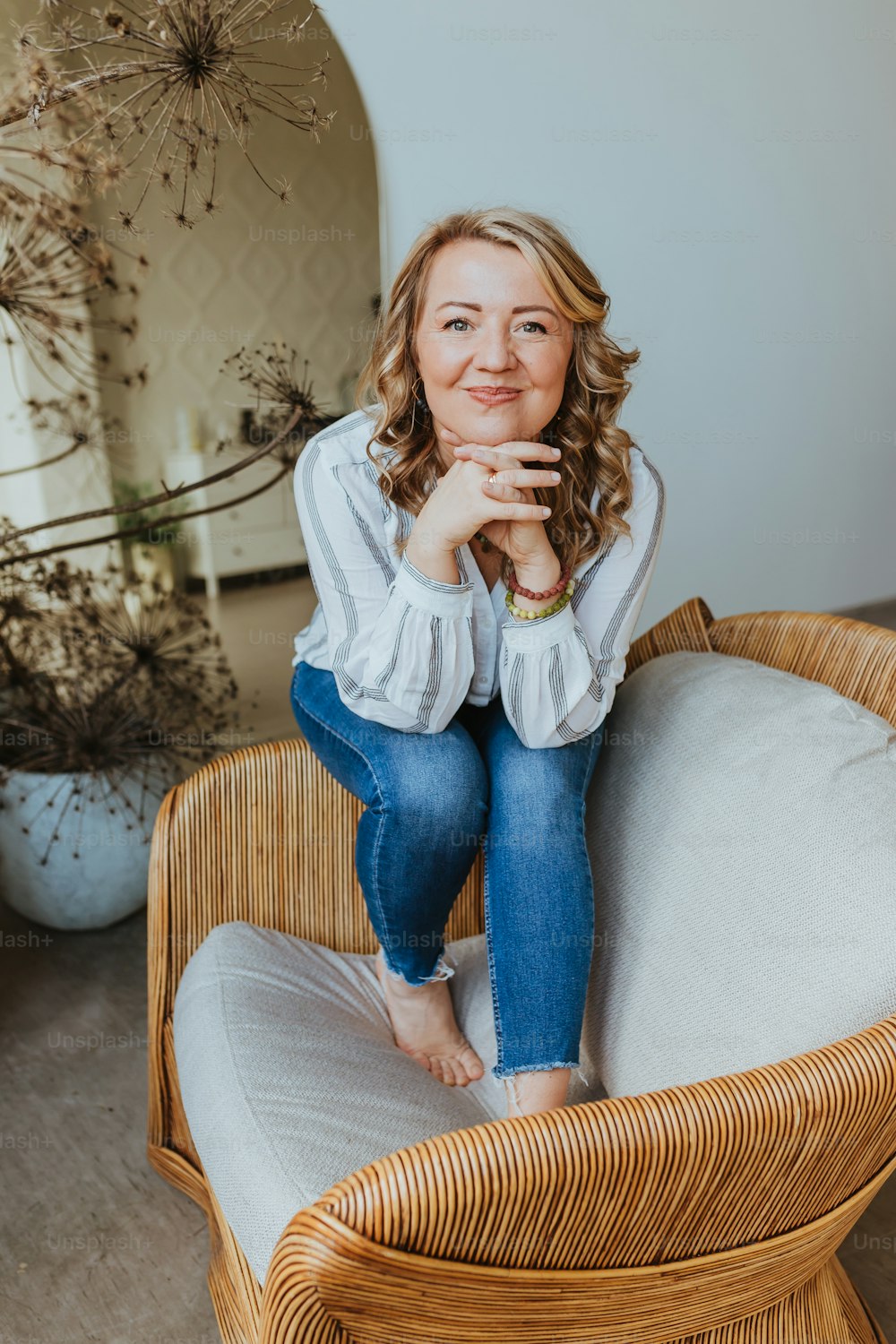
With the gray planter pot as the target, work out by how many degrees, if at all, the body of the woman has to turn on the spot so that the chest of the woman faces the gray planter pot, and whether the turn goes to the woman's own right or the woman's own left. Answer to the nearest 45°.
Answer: approximately 135° to the woman's own right

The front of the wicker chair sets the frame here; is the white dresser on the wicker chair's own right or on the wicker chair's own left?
on the wicker chair's own right

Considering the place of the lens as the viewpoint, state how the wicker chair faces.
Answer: facing the viewer and to the left of the viewer

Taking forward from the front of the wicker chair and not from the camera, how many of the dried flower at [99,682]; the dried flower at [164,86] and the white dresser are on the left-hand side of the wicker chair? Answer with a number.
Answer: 0

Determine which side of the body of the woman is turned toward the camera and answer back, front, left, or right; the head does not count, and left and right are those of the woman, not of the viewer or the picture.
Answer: front

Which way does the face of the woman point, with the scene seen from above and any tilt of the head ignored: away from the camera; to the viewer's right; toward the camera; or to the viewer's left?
toward the camera

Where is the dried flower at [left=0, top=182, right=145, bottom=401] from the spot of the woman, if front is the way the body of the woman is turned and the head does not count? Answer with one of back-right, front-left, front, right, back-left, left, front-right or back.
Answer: back-right

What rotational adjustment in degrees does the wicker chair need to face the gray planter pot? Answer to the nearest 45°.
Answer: approximately 90° to its right
